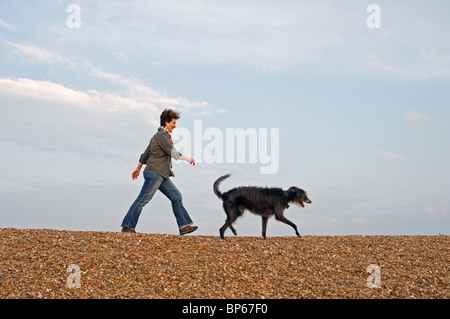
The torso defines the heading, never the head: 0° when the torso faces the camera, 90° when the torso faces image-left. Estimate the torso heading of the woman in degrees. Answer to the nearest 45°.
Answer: approximately 270°

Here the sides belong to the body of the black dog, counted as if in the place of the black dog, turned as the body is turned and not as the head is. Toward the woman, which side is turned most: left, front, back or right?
back

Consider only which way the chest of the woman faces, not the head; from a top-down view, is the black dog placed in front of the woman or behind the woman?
in front

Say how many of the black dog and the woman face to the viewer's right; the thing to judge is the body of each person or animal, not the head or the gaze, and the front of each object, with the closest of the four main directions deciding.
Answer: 2

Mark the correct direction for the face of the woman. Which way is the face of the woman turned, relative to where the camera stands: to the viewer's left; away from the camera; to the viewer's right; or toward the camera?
to the viewer's right

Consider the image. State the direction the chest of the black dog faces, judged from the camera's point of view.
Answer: to the viewer's right
